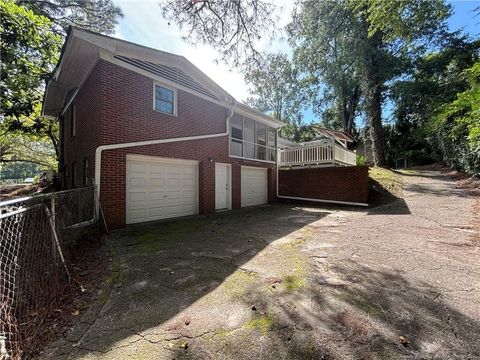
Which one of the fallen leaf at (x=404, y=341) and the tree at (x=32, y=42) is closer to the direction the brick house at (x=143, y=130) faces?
the fallen leaf

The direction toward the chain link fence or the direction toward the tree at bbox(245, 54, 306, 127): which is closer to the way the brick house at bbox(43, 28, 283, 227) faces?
the chain link fence

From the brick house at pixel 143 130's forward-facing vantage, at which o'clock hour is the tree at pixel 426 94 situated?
The tree is roughly at 10 o'clock from the brick house.

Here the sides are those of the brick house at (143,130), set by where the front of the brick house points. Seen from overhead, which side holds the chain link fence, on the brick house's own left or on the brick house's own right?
on the brick house's own right

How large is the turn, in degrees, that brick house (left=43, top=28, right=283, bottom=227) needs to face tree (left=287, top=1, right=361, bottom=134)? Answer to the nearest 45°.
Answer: approximately 90° to its left

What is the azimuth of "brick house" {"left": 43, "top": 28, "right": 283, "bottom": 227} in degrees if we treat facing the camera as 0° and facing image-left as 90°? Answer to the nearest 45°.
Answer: approximately 315°

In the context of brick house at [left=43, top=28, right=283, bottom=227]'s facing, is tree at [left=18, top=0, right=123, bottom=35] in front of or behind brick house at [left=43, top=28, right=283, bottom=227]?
behind

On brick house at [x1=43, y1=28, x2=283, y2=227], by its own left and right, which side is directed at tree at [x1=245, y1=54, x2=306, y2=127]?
left
